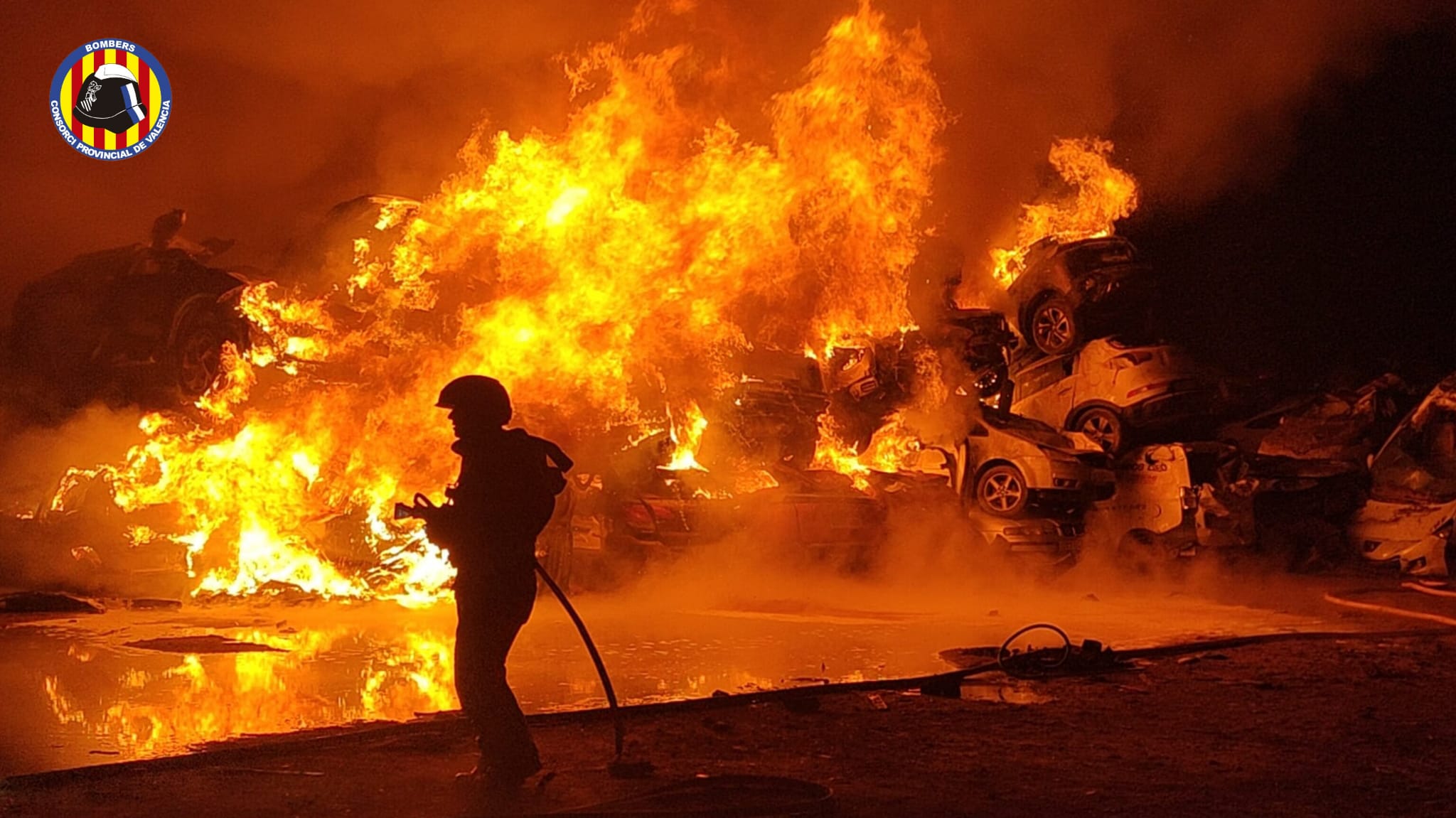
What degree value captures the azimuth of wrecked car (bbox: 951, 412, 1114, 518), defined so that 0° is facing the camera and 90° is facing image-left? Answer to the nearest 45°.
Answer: approximately 315°

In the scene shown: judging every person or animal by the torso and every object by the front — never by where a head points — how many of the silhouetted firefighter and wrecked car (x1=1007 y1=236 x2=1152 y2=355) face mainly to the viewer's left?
1

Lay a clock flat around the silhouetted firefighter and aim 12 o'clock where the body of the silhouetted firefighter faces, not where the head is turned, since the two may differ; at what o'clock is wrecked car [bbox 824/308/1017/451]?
The wrecked car is roughly at 4 o'clock from the silhouetted firefighter.

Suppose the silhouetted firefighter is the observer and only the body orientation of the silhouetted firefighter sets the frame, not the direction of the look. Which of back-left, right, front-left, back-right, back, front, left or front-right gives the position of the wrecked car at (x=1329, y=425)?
back-right

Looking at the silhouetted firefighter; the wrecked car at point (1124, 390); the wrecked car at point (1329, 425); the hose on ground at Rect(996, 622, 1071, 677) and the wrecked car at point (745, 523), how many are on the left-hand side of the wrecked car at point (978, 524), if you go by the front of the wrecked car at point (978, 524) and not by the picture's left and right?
2

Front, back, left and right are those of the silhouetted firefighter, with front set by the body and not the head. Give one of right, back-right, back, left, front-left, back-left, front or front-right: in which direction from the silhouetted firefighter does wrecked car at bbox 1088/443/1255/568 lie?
back-right

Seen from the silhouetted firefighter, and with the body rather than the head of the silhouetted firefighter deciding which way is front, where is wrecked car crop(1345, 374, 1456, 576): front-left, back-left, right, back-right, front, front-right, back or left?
back-right

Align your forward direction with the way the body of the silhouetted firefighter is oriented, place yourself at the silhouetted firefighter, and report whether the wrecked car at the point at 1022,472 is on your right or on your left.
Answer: on your right

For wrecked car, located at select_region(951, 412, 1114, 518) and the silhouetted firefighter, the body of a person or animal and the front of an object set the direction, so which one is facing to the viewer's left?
the silhouetted firefighter

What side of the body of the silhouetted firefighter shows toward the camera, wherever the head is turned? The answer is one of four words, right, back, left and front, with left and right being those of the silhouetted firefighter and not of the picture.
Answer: left

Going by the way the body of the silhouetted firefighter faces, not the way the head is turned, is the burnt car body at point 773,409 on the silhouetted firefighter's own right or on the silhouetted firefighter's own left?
on the silhouetted firefighter's own right
